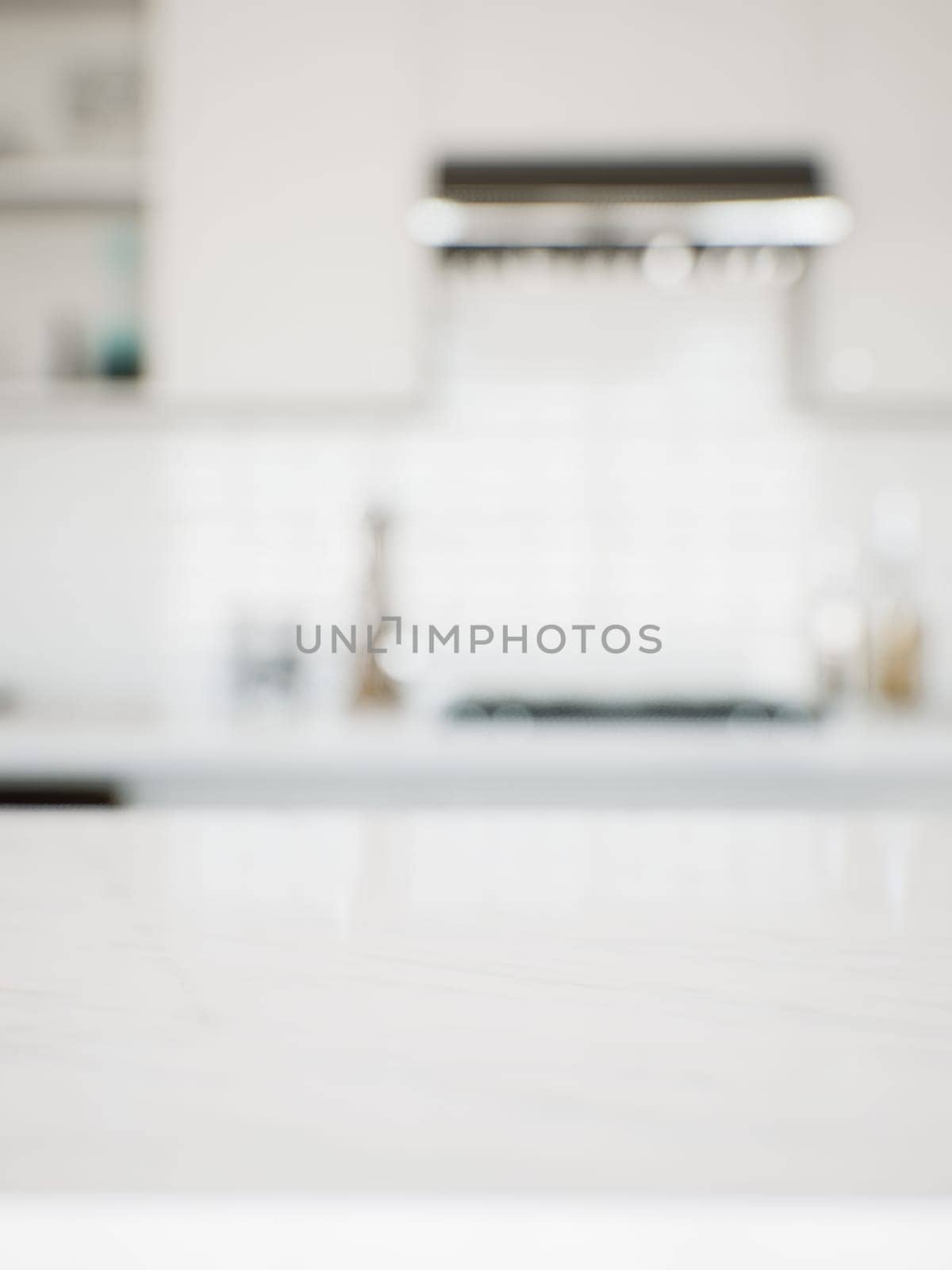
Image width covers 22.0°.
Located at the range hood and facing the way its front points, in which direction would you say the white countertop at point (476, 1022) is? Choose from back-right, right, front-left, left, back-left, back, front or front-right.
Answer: front

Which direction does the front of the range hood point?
toward the camera
